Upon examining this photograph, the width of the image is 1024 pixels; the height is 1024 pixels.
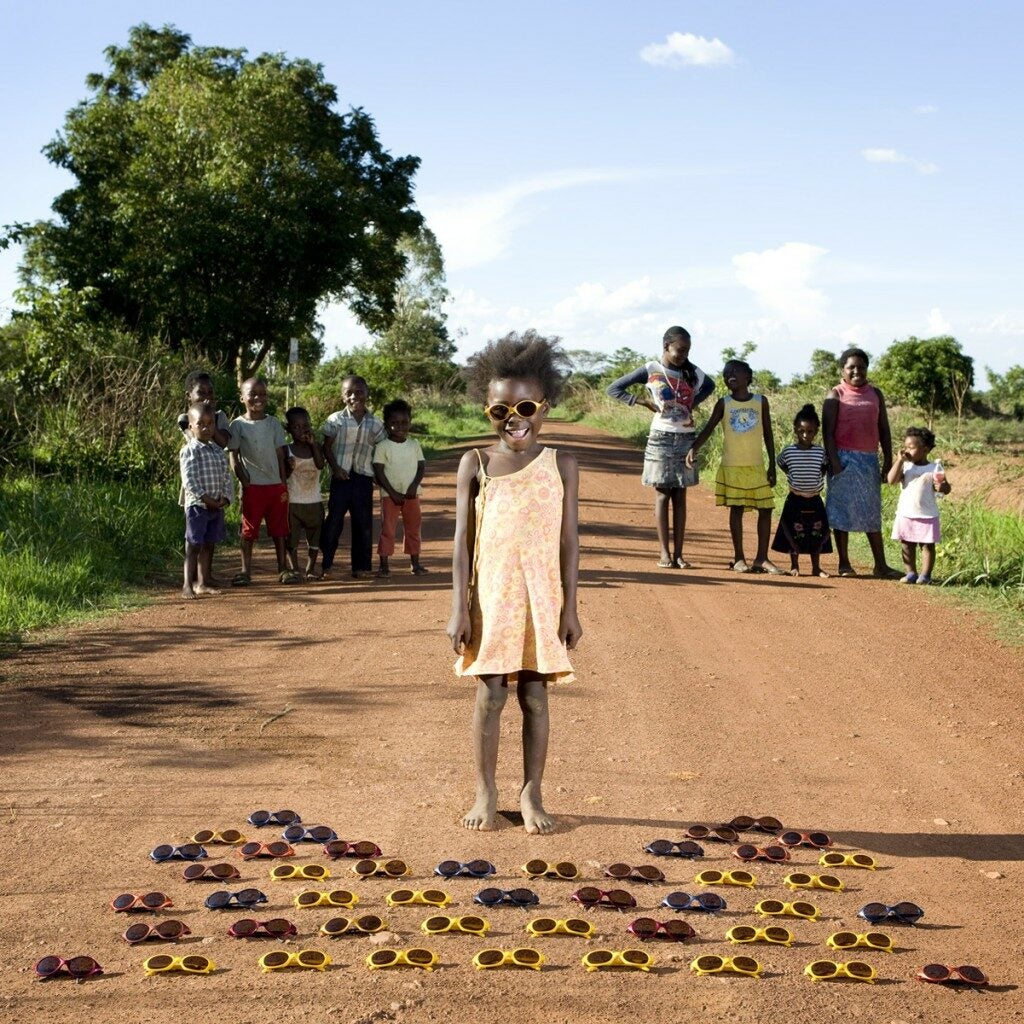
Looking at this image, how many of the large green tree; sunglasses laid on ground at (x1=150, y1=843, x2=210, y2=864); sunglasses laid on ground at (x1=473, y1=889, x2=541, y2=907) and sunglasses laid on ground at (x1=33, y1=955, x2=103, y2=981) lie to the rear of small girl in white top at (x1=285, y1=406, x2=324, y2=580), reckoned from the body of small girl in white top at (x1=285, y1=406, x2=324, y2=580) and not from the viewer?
1

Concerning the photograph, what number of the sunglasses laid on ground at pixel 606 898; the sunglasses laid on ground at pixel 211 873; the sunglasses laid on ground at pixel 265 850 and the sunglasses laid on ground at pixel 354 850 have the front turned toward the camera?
4

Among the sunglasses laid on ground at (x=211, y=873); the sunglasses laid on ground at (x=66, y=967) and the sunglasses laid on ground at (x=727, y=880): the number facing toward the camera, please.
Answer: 3

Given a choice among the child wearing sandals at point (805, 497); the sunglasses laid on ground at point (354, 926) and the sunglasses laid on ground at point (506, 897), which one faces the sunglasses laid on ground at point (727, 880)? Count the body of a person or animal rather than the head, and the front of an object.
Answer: the child wearing sandals

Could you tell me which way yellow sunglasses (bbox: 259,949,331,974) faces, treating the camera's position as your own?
facing the viewer

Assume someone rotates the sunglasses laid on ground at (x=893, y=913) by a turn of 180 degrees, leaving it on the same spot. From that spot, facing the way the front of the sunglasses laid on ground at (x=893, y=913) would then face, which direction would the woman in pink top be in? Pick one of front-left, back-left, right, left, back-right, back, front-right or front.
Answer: front

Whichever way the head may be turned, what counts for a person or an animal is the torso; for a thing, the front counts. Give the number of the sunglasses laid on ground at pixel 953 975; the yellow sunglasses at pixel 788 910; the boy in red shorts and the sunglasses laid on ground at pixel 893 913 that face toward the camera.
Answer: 4

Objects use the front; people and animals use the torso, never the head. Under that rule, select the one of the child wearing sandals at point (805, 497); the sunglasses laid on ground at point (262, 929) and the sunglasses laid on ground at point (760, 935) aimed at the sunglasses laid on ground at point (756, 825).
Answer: the child wearing sandals

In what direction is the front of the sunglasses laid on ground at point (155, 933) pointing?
toward the camera

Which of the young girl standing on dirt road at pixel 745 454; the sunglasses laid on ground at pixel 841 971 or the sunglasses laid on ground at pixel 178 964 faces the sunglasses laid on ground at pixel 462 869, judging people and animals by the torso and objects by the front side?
the young girl standing on dirt road

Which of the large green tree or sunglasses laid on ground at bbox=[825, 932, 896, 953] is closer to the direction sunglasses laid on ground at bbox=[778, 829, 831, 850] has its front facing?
the sunglasses laid on ground
